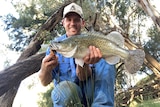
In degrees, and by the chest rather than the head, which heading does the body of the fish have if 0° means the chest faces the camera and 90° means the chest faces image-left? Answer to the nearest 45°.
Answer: approximately 90°

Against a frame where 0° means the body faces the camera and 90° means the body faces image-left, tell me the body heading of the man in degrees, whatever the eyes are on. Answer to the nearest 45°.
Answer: approximately 0°

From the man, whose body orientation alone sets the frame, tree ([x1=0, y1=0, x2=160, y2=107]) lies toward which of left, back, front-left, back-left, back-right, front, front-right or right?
back

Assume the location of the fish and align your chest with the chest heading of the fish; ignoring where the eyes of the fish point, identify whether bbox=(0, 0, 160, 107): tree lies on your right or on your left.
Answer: on your right
